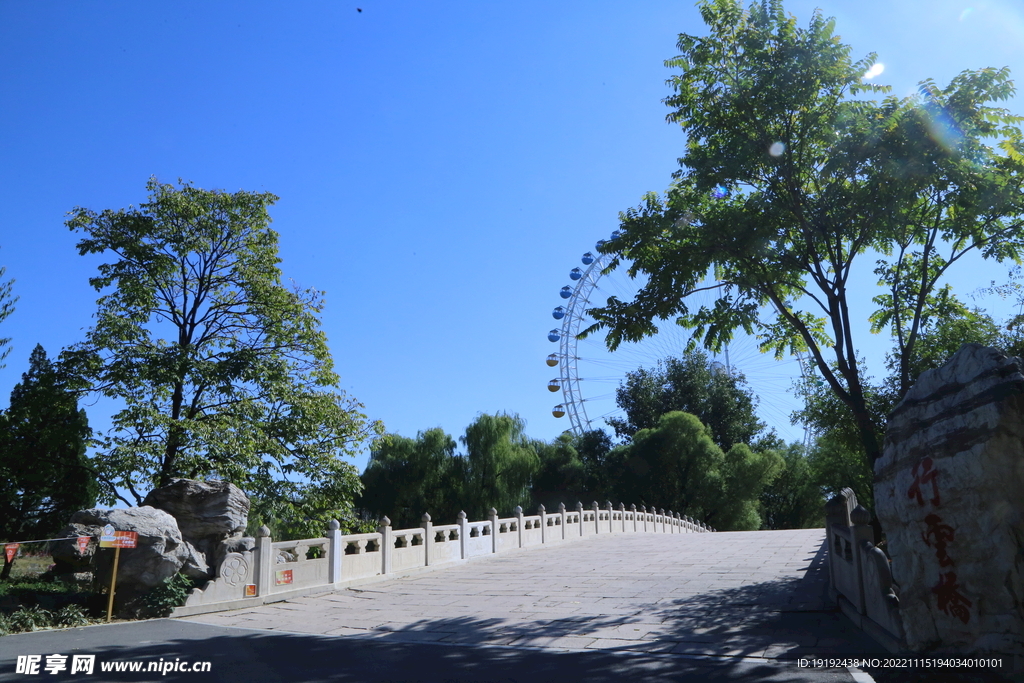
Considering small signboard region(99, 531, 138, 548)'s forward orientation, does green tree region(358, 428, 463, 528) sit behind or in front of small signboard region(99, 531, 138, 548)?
behind

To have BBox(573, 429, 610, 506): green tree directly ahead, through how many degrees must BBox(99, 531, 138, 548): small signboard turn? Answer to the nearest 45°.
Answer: approximately 135° to its left

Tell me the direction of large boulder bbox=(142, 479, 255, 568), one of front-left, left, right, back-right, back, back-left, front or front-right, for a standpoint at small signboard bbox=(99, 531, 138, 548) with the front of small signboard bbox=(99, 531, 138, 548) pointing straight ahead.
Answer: back-left

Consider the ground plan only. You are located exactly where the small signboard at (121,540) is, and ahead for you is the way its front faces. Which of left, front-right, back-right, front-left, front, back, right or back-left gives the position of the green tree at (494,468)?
back-left

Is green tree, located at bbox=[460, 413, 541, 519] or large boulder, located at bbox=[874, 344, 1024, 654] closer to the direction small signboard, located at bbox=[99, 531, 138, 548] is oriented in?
the large boulder

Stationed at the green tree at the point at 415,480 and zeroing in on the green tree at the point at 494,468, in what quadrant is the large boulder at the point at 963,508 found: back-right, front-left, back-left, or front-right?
front-right

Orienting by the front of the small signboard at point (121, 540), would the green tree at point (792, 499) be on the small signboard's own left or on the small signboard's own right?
on the small signboard's own left

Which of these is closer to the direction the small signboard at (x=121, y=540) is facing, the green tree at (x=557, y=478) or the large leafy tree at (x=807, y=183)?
the large leafy tree

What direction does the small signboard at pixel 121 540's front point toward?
toward the camera

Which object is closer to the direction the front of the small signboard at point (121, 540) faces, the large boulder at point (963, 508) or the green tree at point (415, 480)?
the large boulder

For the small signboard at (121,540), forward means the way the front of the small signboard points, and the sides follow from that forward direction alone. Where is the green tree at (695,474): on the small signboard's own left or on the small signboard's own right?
on the small signboard's own left

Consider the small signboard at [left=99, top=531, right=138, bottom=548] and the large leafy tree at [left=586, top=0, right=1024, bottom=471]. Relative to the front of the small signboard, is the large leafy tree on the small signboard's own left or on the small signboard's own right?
on the small signboard's own left
